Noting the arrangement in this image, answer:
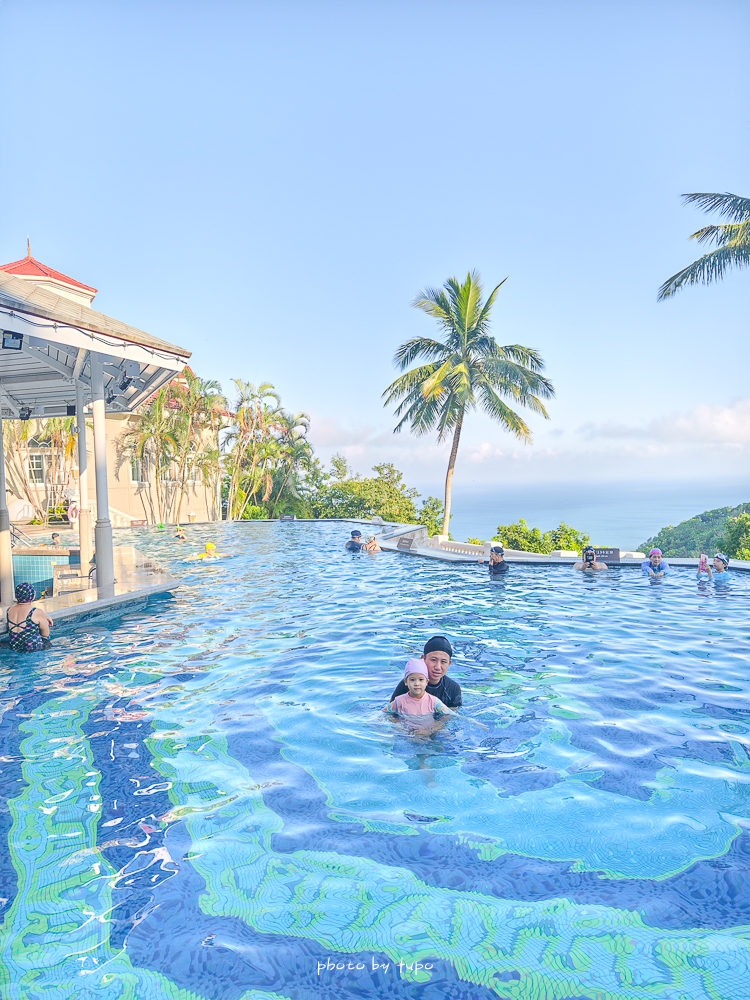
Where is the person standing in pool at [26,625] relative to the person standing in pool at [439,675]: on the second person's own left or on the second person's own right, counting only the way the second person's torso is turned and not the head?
on the second person's own right

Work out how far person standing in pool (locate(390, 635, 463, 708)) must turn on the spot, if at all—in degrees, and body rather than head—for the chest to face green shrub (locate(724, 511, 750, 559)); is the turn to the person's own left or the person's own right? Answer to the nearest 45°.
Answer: approximately 135° to the person's own left

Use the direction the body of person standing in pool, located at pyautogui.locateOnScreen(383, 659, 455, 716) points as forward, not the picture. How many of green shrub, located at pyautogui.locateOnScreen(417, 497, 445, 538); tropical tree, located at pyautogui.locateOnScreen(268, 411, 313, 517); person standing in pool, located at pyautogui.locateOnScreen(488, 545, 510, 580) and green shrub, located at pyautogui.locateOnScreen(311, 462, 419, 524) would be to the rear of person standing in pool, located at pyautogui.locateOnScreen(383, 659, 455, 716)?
4

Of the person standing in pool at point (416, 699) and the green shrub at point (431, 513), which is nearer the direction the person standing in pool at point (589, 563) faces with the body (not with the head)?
the person standing in pool

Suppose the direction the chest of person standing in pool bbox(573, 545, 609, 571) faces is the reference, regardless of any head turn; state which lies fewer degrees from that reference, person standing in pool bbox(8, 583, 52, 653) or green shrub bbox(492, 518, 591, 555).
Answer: the person standing in pool

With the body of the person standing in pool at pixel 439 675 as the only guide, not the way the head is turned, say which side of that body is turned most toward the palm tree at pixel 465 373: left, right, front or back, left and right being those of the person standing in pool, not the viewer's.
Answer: back

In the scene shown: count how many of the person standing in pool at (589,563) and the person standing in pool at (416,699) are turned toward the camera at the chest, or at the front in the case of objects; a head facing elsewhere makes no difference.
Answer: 2
